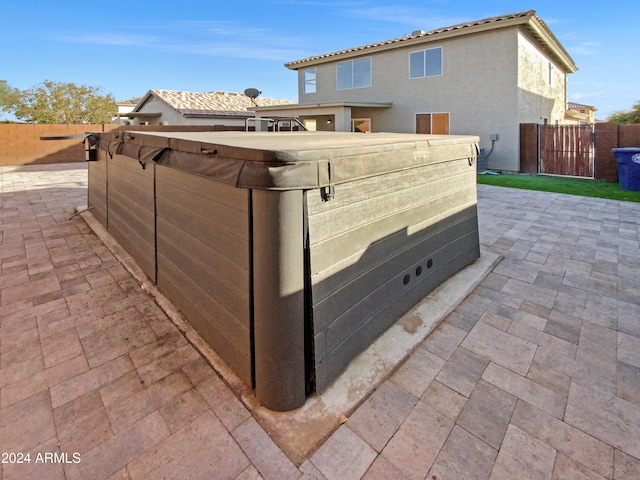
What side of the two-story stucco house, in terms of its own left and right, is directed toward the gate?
right

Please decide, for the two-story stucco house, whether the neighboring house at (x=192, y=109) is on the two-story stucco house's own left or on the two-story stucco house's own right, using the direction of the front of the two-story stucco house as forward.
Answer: on the two-story stucco house's own left

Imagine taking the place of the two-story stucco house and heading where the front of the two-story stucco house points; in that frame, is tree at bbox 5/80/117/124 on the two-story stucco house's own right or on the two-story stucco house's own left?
on the two-story stucco house's own left

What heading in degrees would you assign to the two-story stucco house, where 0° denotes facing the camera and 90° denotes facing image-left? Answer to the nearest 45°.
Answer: approximately 225°

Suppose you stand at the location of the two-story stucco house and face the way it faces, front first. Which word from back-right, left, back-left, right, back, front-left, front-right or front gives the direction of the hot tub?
back-right

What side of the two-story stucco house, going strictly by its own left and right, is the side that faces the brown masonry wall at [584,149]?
right

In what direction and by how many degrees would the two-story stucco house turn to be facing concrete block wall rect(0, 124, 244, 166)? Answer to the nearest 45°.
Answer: approximately 135° to its left

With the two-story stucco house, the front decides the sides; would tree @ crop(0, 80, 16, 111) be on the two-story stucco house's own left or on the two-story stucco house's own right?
on the two-story stucco house's own left

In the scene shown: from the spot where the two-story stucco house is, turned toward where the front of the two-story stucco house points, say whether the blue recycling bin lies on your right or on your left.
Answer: on your right

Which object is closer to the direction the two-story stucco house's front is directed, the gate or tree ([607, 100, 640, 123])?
the tree
